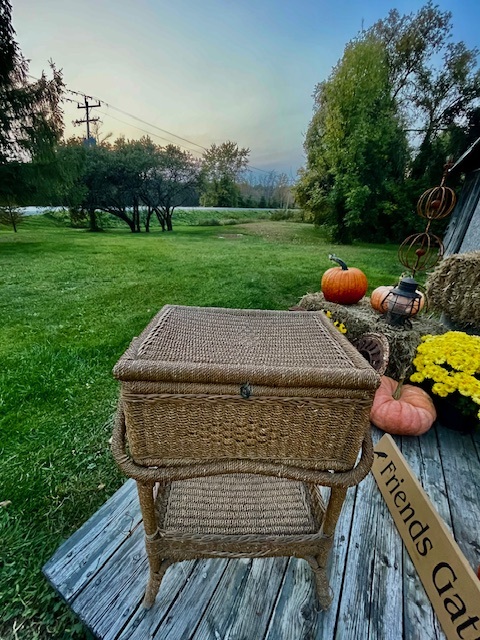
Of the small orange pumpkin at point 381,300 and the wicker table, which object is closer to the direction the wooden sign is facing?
the wicker table

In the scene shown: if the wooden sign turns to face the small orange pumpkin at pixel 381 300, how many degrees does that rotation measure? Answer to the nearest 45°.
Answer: approximately 90° to its right

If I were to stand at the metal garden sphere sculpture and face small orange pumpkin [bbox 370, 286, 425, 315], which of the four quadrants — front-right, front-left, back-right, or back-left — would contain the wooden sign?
front-left

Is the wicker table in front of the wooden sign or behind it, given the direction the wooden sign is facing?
in front

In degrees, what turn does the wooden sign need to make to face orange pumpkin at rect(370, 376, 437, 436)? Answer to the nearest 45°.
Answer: approximately 90° to its right

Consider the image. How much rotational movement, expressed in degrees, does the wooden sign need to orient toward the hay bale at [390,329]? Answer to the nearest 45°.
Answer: approximately 90° to its right

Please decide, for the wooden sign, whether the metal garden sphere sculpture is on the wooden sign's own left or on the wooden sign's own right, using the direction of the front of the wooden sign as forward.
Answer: on the wooden sign's own right

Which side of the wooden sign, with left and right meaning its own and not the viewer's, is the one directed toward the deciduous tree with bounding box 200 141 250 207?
right

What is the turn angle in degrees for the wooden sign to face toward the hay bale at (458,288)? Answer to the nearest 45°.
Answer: approximately 135° to its right

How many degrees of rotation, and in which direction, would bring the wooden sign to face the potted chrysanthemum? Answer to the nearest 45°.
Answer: approximately 135° to its right

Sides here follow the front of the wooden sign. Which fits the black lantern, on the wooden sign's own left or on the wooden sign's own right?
on the wooden sign's own right

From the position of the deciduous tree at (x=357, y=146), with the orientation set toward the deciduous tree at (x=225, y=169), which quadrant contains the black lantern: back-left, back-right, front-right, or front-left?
back-left
